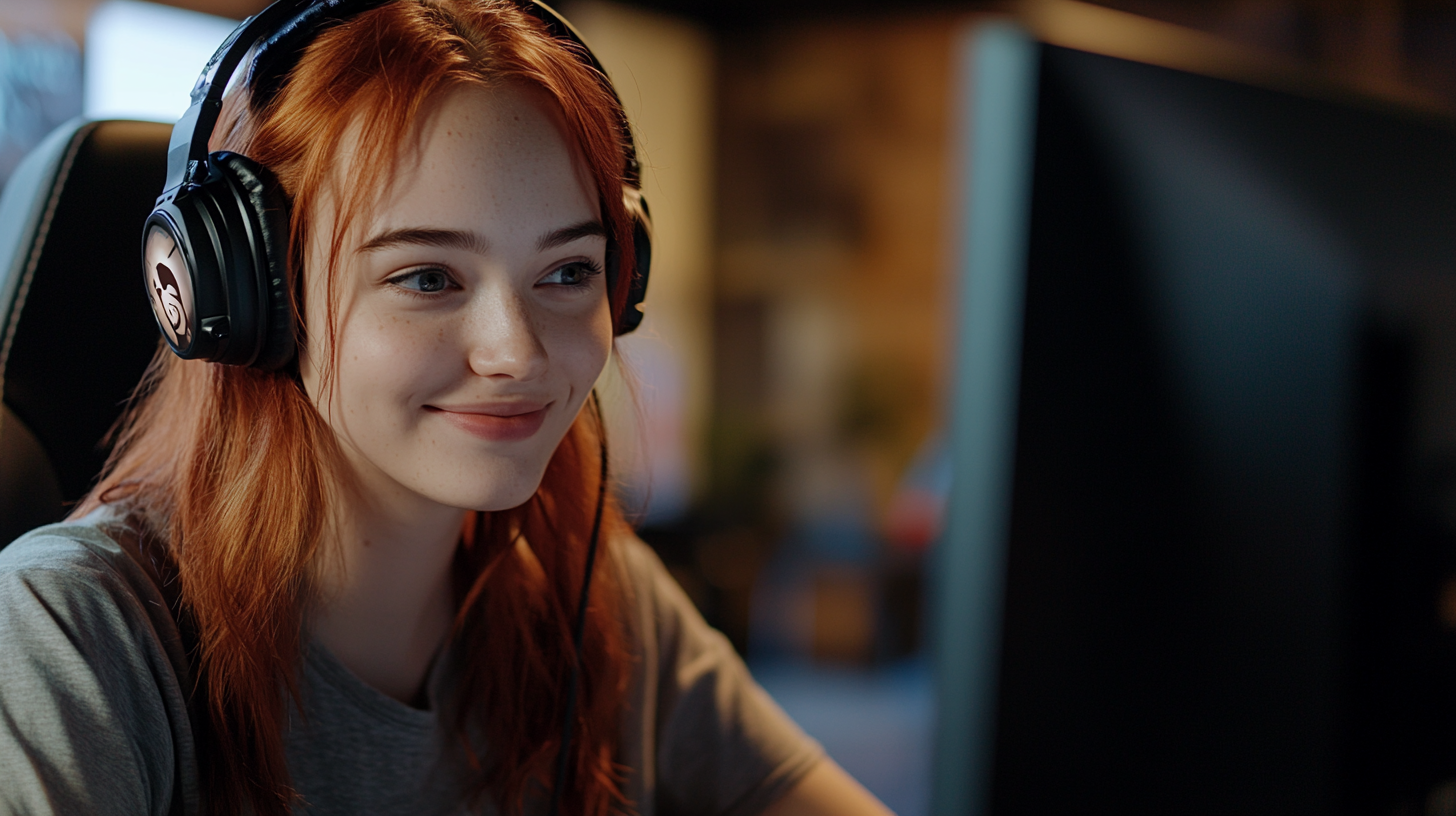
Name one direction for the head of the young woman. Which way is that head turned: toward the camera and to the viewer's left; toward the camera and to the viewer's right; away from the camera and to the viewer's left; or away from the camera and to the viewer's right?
toward the camera and to the viewer's right

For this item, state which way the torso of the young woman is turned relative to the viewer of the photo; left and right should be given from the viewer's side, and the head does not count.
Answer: facing the viewer and to the right of the viewer
